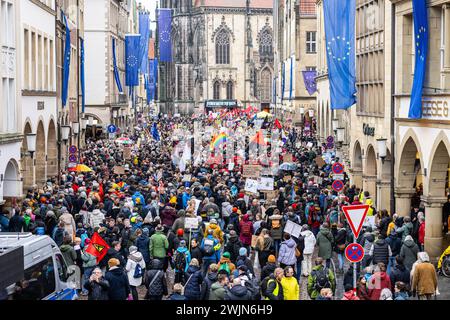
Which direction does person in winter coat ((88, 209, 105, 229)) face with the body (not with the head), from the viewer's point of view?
away from the camera

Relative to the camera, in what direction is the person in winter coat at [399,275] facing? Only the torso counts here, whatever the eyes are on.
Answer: away from the camera

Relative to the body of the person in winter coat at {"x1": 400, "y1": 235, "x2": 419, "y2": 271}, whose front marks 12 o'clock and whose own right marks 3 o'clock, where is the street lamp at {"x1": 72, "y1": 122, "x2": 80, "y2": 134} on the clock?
The street lamp is roughly at 11 o'clock from the person in winter coat.

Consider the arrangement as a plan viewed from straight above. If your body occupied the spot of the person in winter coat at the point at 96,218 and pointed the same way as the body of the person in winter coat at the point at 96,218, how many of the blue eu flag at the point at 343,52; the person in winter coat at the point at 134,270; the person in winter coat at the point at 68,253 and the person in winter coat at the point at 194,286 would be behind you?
3

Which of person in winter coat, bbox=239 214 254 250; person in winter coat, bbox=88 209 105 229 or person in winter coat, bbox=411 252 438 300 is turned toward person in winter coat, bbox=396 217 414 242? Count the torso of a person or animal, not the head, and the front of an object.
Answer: person in winter coat, bbox=411 252 438 300

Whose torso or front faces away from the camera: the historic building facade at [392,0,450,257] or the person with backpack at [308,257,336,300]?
the person with backpack

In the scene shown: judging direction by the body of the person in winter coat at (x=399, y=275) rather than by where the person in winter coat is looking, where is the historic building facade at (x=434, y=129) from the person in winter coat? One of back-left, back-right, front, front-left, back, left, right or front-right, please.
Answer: front

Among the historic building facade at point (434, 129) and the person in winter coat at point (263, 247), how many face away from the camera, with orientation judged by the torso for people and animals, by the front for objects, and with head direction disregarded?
1

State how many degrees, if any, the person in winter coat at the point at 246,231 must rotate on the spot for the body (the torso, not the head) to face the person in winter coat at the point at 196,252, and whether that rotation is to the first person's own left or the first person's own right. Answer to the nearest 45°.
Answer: approximately 180°

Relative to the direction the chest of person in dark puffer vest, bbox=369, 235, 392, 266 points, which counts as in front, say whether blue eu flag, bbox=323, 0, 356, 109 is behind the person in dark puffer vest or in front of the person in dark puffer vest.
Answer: in front

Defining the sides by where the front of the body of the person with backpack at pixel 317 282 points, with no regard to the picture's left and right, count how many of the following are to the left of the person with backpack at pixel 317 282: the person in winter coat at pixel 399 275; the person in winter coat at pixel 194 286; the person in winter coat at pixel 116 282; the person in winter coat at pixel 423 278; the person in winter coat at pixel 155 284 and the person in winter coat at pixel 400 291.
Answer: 3

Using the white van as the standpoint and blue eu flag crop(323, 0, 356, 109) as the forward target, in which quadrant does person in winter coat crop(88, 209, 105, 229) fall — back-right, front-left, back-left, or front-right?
front-left

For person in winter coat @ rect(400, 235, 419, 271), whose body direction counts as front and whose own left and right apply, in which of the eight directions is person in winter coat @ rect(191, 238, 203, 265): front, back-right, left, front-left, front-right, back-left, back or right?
left

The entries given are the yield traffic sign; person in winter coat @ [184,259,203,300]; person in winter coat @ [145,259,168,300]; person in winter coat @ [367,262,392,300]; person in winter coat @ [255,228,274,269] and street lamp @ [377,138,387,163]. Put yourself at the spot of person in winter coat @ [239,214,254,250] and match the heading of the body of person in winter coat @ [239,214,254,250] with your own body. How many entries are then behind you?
5

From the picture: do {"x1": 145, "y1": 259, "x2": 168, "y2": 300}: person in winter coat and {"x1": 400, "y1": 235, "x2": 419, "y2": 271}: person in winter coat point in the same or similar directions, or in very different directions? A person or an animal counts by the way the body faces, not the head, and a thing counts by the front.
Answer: same or similar directions

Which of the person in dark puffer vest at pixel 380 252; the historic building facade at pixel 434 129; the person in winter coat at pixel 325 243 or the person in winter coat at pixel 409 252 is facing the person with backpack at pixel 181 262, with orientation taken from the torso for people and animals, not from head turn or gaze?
the historic building facade

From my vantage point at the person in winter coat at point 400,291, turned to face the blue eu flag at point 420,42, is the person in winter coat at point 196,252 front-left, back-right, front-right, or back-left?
front-left

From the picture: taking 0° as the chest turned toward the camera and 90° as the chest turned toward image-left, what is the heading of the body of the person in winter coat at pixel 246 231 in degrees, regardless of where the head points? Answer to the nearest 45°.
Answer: approximately 180°
